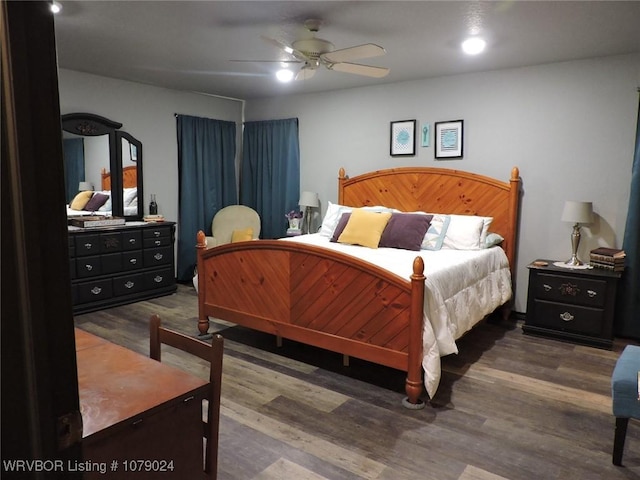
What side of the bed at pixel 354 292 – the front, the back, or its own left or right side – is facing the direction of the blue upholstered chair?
left

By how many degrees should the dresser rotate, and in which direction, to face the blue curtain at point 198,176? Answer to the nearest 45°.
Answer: approximately 90° to its left

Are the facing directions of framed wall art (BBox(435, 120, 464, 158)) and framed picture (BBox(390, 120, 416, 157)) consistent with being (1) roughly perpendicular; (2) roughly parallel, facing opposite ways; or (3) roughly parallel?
roughly parallel

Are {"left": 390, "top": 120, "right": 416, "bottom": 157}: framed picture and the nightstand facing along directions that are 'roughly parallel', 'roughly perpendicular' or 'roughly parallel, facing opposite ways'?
roughly parallel

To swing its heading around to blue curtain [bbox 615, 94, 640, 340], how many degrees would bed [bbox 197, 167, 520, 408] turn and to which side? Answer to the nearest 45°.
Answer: approximately 135° to its left

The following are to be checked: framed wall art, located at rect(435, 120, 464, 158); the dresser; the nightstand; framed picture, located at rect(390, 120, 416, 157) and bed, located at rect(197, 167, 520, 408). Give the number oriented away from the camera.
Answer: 0

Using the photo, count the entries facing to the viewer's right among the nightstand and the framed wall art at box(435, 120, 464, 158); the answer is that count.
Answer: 0

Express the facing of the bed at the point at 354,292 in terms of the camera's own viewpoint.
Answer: facing the viewer and to the left of the viewer

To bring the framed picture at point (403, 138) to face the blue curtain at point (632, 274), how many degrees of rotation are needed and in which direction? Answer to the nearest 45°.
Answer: approximately 90° to its left

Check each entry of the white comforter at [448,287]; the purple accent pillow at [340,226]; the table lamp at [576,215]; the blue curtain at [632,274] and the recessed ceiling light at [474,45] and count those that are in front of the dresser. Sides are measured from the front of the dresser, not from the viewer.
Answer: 5

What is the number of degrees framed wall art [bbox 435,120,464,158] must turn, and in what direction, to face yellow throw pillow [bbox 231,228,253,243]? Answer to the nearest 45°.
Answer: approximately 45° to its right

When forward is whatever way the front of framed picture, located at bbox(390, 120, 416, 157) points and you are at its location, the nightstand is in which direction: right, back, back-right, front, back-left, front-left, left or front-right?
left

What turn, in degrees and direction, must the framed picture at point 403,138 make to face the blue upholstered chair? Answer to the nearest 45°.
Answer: approximately 45° to its left

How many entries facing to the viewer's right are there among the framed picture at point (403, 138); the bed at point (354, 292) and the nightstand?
0

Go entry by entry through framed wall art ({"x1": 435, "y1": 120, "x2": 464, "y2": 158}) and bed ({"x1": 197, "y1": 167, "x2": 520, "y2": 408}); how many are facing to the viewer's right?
0
